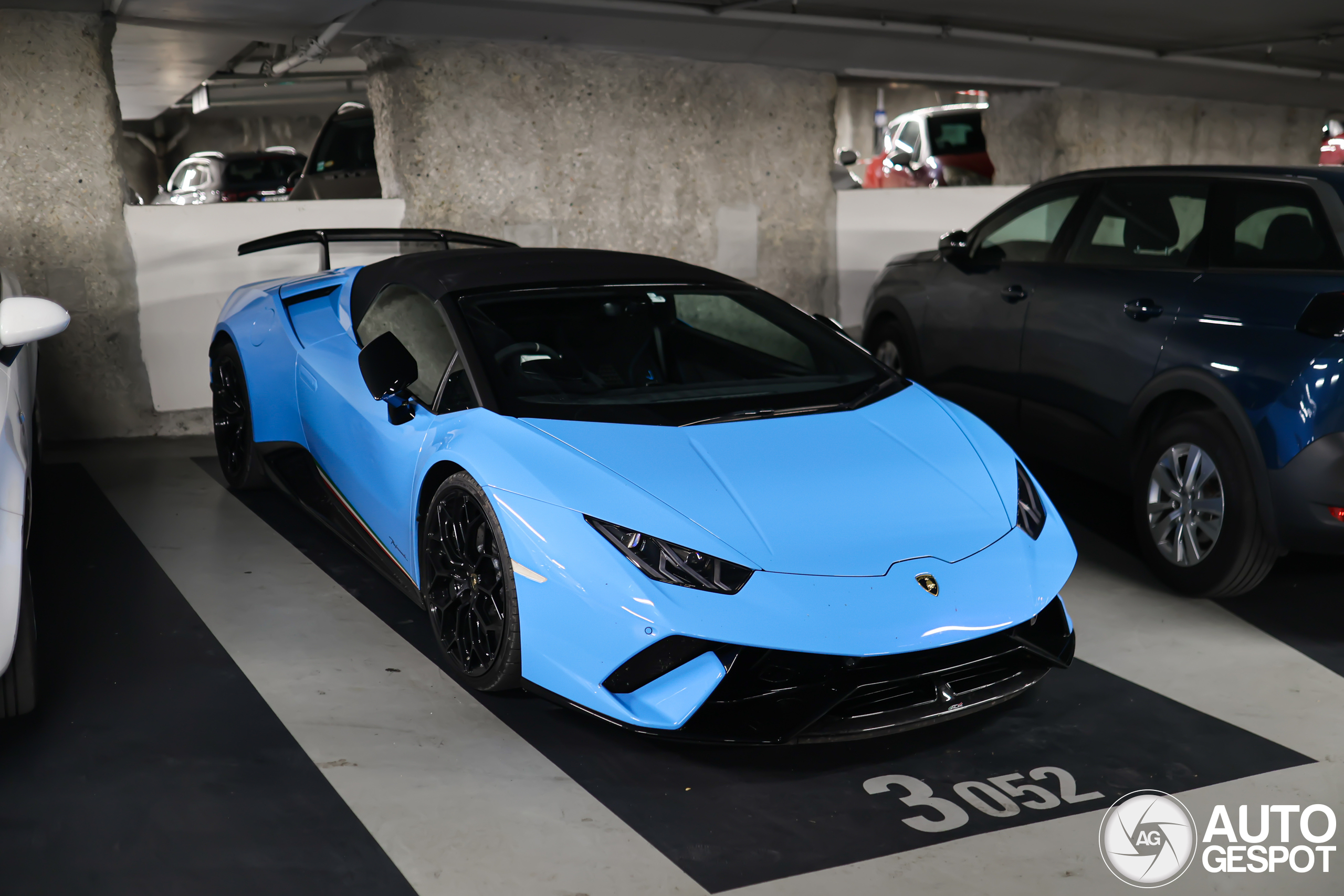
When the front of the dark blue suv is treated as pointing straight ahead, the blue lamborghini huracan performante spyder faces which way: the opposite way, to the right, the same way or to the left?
the opposite way

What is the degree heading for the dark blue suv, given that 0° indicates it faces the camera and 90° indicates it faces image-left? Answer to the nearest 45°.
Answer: approximately 135°

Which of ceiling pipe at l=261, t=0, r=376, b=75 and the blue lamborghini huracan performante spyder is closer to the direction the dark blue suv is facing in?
the ceiling pipe

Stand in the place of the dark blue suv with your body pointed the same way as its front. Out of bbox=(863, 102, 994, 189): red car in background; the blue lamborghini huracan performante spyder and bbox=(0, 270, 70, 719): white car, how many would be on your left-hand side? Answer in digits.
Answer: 2

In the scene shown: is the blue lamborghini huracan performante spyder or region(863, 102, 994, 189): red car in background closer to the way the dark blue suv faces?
the red car in background

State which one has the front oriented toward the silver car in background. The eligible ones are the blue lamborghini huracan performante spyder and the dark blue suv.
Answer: the dark blue suv

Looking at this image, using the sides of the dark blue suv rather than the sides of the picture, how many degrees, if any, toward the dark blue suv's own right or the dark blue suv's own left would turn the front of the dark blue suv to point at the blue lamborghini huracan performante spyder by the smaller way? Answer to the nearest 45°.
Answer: approximately 90° to the dark blue suv's own left

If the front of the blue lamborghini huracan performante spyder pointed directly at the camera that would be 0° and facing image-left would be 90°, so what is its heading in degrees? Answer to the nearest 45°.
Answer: approximately 315°

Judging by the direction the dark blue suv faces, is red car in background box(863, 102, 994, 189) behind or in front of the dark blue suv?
in front

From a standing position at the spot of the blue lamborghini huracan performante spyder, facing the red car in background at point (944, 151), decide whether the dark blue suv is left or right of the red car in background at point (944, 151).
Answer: right

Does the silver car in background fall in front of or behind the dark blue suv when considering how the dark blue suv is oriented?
in front

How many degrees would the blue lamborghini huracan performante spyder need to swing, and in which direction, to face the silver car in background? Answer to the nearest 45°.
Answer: approximately 135° to its left
